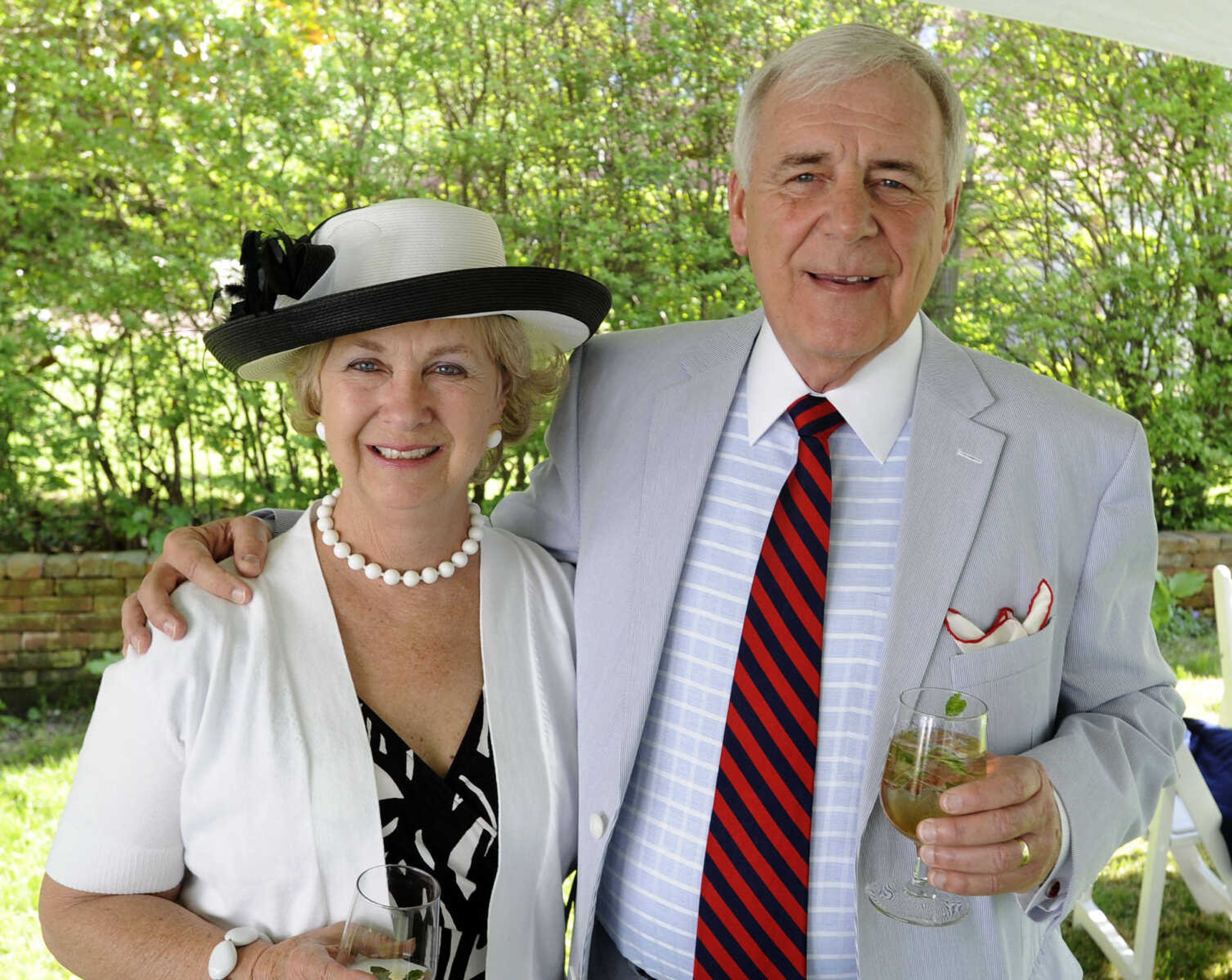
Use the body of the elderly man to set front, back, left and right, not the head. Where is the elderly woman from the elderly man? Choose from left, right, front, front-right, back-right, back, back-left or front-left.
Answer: right

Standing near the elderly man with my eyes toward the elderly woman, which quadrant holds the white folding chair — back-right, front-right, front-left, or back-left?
back-right

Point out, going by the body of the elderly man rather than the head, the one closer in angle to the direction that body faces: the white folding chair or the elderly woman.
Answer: the elderly woman

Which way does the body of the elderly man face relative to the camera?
toward the camera

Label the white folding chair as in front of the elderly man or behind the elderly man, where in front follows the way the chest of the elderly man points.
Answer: behind
